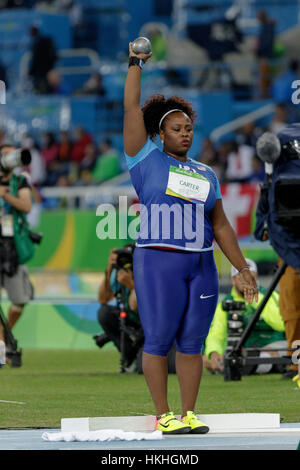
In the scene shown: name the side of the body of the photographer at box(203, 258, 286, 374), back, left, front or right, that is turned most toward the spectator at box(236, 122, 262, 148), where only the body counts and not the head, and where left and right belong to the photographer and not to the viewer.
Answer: back

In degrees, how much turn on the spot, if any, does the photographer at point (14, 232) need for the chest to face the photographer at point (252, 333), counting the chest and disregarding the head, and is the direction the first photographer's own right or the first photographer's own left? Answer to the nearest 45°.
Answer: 0° — they already face them

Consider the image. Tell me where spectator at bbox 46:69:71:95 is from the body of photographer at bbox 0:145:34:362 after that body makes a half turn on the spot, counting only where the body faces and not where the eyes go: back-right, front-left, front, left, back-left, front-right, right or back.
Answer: front-right

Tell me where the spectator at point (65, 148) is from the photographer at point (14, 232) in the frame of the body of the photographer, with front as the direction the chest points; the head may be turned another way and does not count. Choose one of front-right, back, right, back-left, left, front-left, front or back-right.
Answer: back-left

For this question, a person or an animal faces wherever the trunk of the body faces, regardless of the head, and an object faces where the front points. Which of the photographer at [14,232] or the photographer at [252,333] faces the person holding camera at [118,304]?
the photographer at [14,232]

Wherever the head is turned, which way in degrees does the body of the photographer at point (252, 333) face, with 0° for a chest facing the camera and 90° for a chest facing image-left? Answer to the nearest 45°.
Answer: approximately 0°

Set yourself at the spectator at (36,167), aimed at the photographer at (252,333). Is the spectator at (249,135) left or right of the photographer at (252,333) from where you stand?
left

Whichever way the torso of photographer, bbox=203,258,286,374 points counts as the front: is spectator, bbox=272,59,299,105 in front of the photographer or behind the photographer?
behind

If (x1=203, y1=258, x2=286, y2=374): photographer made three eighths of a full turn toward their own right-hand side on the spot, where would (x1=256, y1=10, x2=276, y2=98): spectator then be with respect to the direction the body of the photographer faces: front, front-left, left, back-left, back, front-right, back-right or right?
front-right

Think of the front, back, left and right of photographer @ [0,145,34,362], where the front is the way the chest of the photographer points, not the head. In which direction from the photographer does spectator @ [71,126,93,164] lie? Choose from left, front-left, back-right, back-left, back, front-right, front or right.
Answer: back-left

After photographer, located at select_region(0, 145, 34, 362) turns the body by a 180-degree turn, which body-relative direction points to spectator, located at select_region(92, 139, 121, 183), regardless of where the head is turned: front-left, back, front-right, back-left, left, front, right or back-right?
front-right

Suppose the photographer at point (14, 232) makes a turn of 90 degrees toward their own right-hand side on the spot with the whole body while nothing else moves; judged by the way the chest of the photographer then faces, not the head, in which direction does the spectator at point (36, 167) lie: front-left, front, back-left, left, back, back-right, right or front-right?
back-right

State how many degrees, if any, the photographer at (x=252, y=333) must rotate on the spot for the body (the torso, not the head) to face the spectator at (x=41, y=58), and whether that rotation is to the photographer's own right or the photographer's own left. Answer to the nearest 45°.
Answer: approximately 180°

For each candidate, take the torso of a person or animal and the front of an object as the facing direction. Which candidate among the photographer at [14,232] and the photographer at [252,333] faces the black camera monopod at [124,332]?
the photographer at [14,232]
